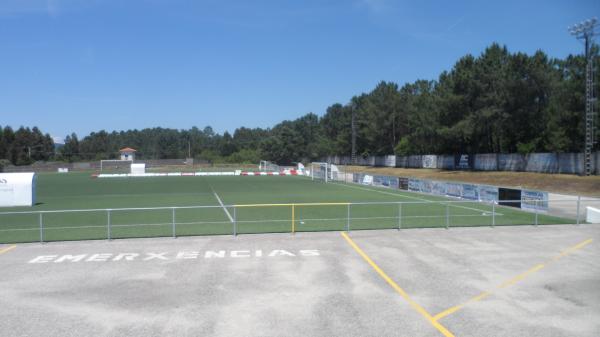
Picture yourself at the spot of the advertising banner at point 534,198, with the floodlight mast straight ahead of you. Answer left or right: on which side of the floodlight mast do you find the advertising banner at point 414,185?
left

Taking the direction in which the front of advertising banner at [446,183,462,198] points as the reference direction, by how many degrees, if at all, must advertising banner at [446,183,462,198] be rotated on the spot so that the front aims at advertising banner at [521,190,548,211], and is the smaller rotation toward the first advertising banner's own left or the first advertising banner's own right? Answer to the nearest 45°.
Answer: approximately 90° to the first advertising banner's own left

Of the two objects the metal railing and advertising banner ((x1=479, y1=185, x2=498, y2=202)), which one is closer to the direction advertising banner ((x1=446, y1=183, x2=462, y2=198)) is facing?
the metal railing

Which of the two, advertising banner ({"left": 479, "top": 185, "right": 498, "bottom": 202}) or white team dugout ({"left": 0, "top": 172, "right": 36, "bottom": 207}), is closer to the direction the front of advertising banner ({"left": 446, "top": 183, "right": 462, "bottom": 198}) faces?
the white team dugout

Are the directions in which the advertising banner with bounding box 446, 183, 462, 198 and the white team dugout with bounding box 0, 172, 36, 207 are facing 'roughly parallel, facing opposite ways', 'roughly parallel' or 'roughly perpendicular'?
roughly perpendicular

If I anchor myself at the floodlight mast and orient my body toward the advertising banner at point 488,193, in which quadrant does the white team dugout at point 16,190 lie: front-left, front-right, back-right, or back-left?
front-right

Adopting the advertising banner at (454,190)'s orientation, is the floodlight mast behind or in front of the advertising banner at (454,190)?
behind

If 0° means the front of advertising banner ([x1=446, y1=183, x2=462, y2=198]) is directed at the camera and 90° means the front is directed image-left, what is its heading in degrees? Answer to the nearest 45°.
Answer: approximately 45°

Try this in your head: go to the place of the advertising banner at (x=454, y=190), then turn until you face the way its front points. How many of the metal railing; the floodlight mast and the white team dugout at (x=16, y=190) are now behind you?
1
